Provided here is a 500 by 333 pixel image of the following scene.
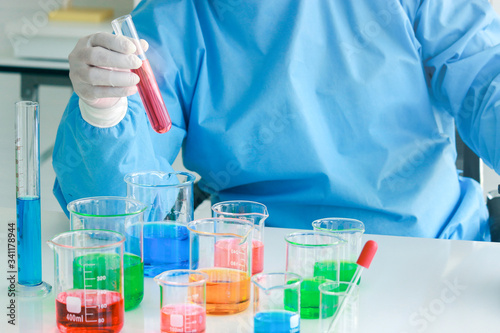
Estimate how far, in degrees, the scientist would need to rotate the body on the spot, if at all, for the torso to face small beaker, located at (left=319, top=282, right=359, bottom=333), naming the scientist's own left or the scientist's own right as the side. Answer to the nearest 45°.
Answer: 0° — they already face it

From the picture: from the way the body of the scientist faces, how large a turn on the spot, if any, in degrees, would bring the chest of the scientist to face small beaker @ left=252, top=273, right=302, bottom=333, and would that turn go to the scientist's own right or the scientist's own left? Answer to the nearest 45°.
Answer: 0° — they already face it

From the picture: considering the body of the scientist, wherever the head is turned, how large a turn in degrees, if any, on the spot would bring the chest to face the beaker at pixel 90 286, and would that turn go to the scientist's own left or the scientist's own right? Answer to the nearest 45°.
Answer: approximately 45° to the scientist's own right

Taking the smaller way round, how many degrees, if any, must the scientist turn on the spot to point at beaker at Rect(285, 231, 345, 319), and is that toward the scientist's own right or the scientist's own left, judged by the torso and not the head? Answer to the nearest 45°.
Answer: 0° — they already face it

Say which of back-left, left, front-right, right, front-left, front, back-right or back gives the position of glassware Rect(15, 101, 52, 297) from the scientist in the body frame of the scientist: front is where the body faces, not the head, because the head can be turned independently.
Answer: front-right

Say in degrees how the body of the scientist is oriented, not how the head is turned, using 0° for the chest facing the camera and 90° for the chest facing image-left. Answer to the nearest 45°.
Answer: approximately 0°
